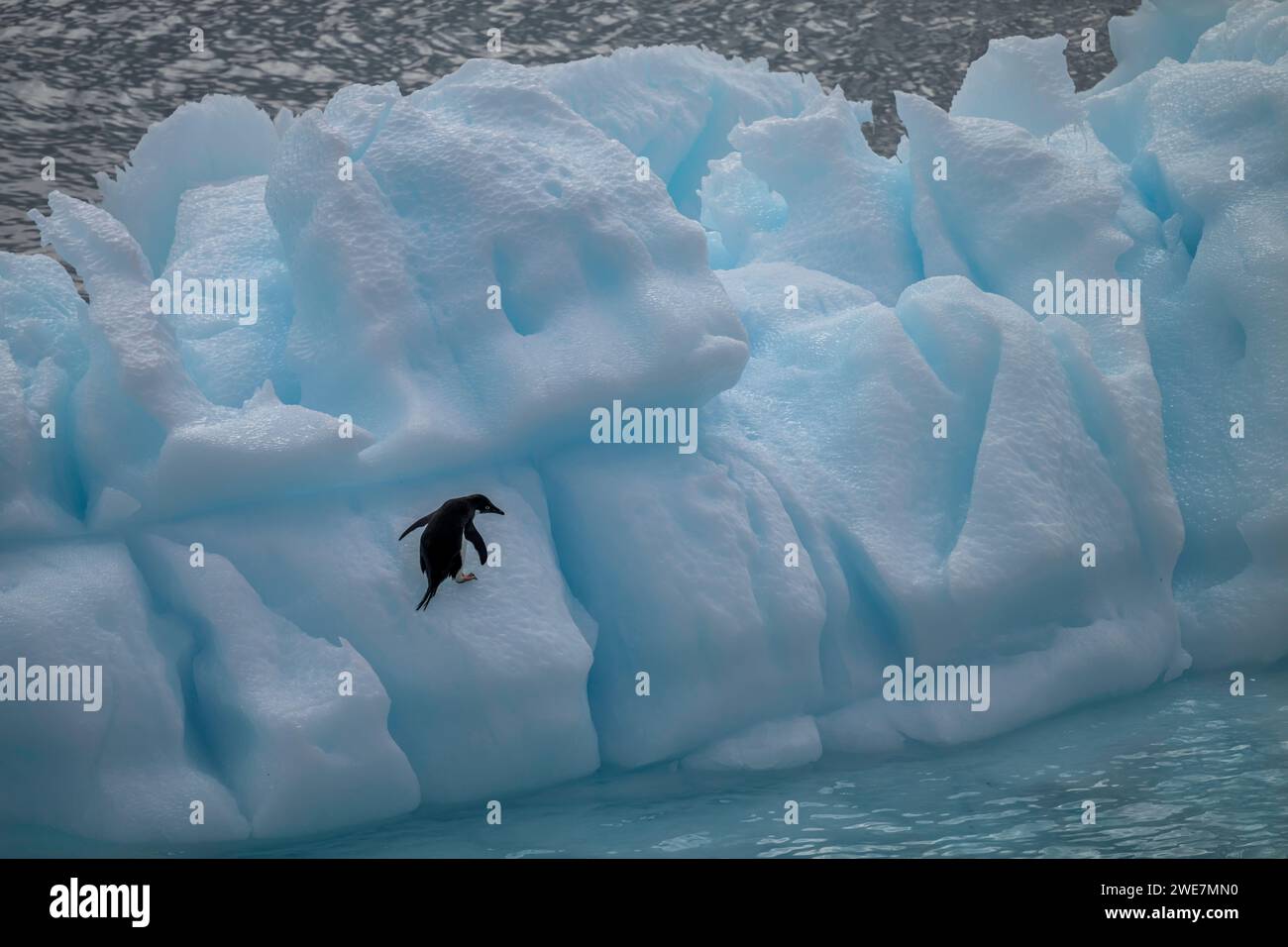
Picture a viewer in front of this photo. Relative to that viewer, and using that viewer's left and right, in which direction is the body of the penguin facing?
facing away from the viewer and to the right of the viewer
